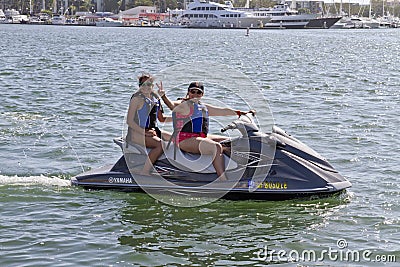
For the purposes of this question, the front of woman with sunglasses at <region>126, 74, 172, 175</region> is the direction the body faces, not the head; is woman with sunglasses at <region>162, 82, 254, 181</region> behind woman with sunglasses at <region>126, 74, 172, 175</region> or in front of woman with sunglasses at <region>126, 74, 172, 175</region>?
in front

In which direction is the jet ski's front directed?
to the viewer's right

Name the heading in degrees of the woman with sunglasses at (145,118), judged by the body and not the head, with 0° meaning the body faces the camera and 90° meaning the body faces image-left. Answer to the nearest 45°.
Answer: approximately 315°

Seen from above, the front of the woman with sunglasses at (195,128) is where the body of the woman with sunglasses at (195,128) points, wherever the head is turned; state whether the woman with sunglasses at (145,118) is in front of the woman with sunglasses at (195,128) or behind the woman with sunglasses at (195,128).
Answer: behind
